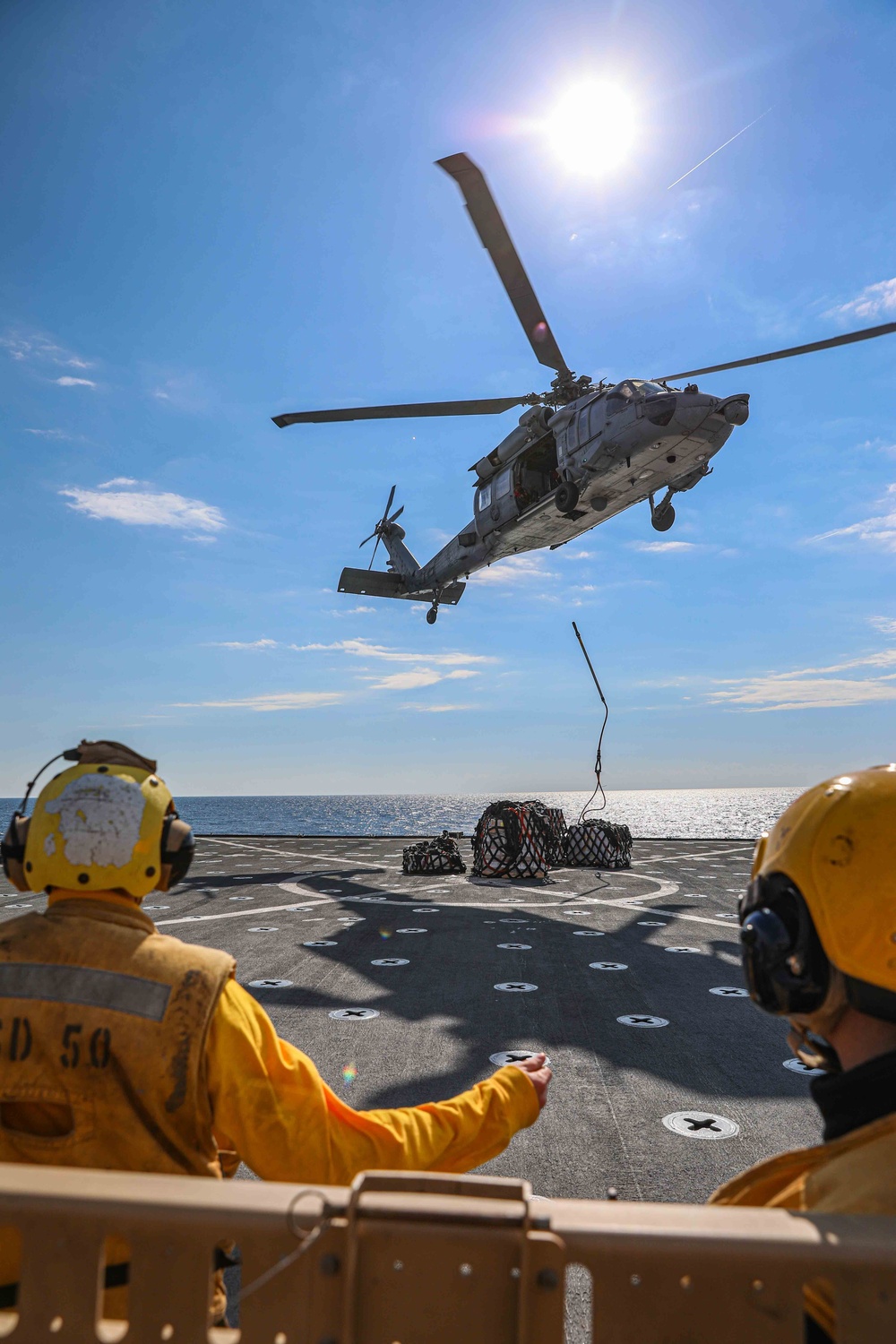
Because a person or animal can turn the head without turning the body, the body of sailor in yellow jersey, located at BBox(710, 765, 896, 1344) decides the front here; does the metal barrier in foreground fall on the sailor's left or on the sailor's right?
on the sailor's left

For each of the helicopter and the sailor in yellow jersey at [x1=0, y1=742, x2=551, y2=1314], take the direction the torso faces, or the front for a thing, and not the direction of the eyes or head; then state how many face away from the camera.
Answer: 1

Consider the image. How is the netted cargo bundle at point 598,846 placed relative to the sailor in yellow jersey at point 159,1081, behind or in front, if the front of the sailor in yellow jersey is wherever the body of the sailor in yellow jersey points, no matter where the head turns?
in front

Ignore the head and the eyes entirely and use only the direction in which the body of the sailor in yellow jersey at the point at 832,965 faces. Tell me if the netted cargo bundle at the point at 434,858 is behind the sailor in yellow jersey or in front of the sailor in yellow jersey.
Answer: in front

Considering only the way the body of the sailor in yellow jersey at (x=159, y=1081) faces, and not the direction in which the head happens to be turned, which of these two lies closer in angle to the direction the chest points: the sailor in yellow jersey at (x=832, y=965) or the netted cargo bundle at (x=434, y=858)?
the netted cargo bundle

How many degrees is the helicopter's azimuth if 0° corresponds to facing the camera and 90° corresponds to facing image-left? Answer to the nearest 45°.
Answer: approximately 315°

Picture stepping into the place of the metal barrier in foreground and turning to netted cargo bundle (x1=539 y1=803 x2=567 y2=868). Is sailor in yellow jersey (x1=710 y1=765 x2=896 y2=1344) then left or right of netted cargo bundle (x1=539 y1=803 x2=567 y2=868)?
right

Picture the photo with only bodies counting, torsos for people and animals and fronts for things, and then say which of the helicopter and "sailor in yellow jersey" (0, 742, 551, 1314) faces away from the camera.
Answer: the sailor in yellow jersey

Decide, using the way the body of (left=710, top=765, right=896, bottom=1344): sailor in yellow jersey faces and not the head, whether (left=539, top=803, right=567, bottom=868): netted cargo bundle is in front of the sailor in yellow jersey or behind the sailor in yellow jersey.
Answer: in front

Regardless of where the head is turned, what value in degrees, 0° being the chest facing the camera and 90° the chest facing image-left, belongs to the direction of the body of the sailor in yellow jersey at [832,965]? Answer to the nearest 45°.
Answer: approximately 135°

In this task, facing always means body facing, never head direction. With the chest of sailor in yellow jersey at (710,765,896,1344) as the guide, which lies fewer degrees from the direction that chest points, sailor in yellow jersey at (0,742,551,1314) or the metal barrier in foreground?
the sailor in yellow jersey

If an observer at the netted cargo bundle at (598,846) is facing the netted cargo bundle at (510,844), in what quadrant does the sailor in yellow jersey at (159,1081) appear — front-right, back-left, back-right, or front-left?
front-left

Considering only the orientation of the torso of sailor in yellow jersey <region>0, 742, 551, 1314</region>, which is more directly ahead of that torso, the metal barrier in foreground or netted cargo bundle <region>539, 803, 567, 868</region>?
the netted cargo bundle

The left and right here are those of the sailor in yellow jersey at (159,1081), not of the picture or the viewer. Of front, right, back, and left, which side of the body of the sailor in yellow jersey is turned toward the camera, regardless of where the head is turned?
back

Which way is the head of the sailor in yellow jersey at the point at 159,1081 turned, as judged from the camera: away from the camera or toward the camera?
away from the camera
